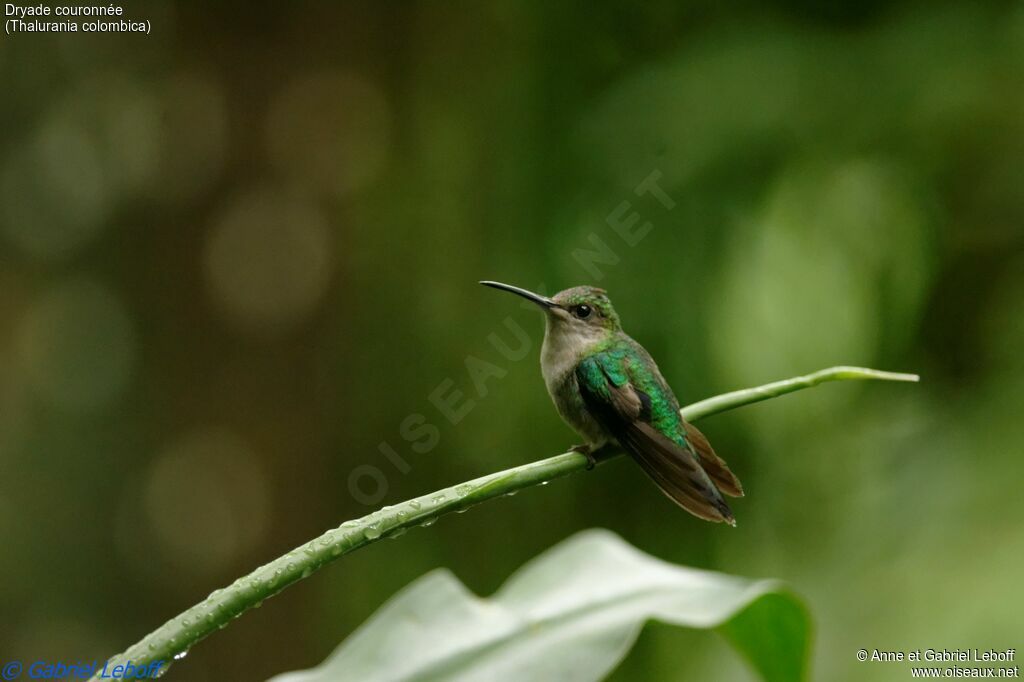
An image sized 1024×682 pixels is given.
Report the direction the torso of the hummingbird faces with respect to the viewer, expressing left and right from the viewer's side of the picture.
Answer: facing to the left of the viewer
